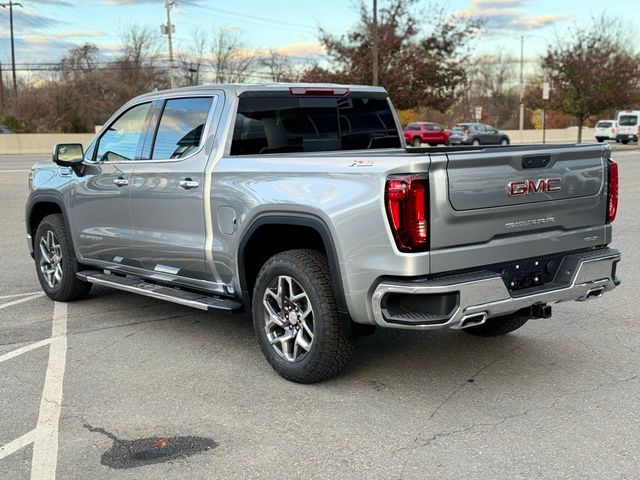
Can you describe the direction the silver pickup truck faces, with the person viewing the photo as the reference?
facing away from the viewer and to the left of the viewer

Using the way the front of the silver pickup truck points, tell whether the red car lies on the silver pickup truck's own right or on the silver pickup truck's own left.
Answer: on the silver pickup truck's own right
